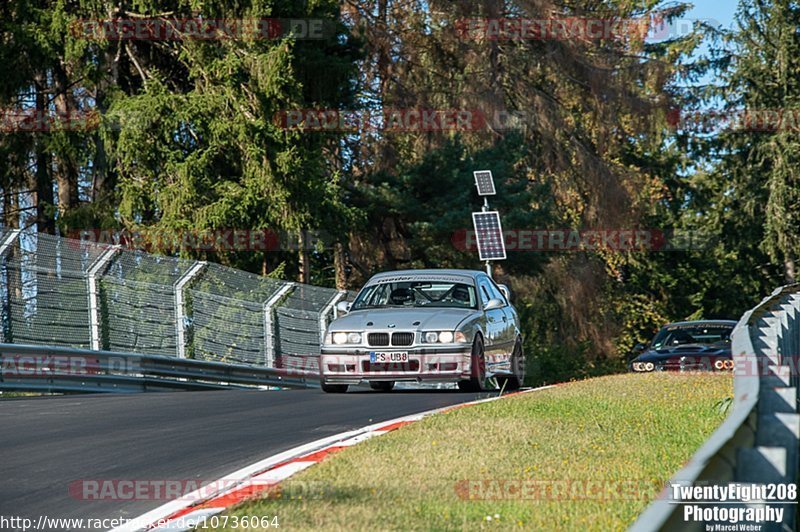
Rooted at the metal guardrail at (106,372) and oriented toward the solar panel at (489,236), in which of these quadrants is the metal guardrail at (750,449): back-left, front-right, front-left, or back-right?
back-right

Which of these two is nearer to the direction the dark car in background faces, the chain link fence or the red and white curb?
the red and white curb

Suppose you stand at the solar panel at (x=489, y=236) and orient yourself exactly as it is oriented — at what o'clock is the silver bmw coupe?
The silver bmw coupe is roughly at 12 o'clock from the solar panel.

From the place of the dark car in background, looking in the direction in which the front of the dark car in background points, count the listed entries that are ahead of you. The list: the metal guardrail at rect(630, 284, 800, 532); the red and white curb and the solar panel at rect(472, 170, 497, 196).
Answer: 2

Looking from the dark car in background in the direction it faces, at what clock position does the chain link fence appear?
The chain link fence is roughly at 2 o'clock from the dark car in background.

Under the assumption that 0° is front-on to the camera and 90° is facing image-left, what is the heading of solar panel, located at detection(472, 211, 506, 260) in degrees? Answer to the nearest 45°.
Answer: approximately 0°

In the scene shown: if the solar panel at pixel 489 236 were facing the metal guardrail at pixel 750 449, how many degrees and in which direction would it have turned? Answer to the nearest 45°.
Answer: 0° — it already faces it

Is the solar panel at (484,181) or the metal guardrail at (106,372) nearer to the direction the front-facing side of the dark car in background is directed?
the metal guardrail

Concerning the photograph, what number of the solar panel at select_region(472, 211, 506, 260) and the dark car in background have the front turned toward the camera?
2

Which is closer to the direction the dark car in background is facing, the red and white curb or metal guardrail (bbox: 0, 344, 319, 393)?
the red and white curb
